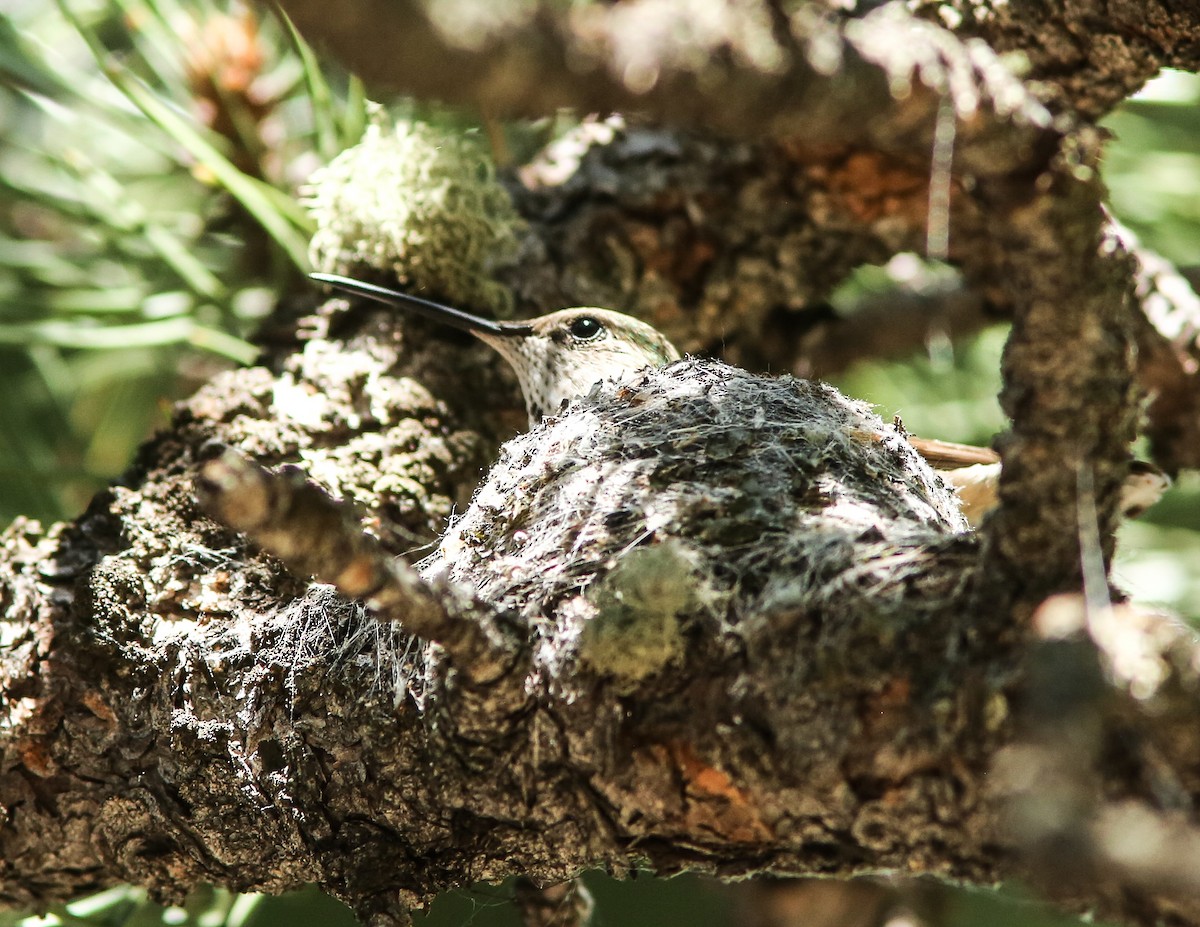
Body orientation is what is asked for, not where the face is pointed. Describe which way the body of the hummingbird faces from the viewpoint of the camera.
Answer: to the viewer's left
